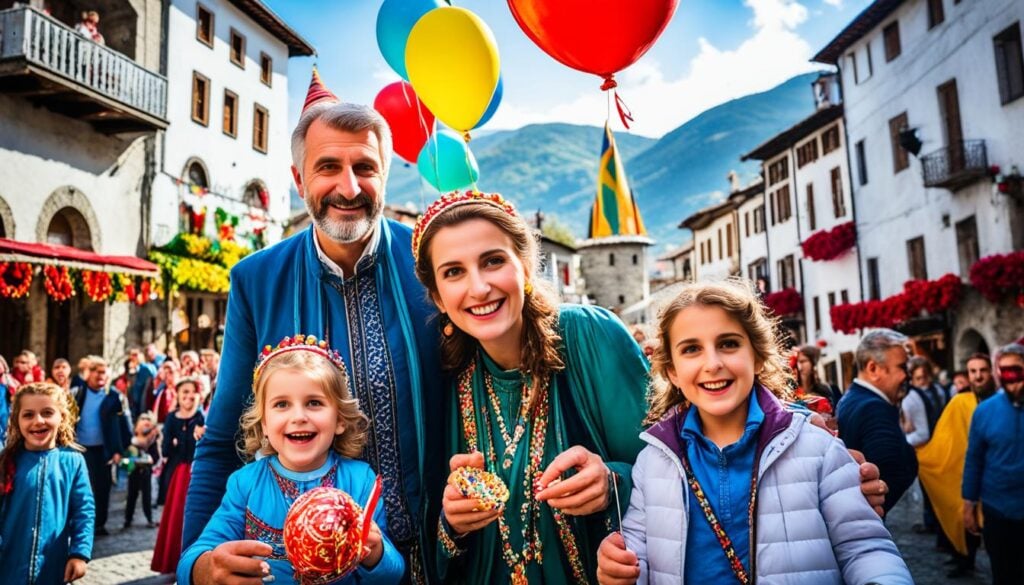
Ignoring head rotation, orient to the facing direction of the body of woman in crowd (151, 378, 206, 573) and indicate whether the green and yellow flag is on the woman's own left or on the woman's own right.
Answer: on the woman's own left

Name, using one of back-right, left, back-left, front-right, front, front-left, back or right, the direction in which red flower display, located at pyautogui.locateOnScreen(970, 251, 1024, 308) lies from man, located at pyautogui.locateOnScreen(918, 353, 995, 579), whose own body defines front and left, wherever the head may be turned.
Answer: back

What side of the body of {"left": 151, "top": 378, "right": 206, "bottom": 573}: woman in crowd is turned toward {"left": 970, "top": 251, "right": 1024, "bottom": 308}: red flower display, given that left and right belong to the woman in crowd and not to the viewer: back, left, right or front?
left

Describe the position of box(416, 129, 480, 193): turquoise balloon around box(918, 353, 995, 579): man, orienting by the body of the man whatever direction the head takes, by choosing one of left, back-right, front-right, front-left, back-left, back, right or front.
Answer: front-right

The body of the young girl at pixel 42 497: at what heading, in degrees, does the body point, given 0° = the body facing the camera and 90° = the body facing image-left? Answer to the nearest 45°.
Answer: approximately 0°

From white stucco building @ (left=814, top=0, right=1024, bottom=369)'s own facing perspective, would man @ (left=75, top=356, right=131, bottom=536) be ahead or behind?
ahead

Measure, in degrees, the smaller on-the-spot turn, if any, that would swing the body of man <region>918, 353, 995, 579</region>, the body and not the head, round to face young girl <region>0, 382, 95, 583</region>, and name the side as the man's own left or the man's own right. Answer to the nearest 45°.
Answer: approximately 45° to the man's own right

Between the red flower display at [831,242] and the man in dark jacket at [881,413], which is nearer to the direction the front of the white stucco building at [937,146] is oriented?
the man in dark jacket

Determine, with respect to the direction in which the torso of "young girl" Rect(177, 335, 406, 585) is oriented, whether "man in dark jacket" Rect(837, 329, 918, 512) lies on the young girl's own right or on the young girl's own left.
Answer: on the young girl's own left
